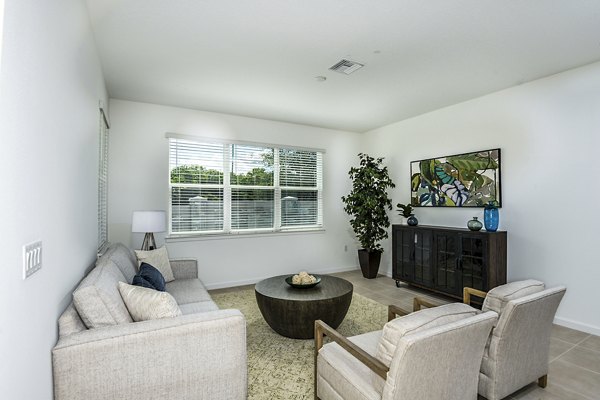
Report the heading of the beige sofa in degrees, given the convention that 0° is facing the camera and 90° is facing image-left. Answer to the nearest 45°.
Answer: approximately 270°

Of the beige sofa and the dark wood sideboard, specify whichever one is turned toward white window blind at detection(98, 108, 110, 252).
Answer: the dark wood sideboard

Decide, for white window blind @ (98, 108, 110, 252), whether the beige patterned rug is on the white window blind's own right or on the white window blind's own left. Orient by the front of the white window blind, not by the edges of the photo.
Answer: on the white window blind's own right

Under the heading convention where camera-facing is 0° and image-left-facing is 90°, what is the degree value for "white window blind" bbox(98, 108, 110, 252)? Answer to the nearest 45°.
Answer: approximately 270°

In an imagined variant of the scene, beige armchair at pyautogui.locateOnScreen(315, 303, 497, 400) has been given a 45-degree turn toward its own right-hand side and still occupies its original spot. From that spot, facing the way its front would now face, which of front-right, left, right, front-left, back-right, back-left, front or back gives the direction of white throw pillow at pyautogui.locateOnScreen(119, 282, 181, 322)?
left

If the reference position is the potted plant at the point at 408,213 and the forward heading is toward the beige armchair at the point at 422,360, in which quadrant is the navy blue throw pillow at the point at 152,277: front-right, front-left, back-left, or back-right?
front-right

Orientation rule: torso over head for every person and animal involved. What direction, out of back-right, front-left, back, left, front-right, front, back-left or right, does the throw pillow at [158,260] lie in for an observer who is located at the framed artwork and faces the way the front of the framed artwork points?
front

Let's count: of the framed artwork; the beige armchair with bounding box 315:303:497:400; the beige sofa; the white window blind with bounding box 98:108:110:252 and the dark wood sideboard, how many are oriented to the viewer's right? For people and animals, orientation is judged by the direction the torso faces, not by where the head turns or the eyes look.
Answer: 2

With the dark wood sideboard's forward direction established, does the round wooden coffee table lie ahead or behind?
ahead

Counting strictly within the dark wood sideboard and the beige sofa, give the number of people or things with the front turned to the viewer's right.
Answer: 1

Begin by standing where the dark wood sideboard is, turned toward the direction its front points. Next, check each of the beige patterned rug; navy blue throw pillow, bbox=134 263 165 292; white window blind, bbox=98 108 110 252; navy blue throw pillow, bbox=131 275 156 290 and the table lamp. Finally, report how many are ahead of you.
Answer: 5

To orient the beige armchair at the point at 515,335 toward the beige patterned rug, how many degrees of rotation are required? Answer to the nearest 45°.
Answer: approximately 45° to its left

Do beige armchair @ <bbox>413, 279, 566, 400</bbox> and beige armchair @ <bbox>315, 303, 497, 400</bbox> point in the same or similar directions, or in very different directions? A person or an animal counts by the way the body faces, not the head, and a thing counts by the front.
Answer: same or similar directions

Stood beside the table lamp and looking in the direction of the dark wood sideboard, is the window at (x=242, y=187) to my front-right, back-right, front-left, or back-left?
front-left

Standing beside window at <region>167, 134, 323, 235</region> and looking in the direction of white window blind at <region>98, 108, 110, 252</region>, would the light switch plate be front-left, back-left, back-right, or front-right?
front-left

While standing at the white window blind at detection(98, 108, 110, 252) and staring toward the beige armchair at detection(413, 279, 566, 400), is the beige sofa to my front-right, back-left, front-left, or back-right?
front-right

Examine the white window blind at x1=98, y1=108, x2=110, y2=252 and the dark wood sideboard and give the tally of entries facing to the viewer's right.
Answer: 1

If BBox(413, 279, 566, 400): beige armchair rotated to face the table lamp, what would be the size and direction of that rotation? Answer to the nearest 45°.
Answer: approximately 45° to its left
